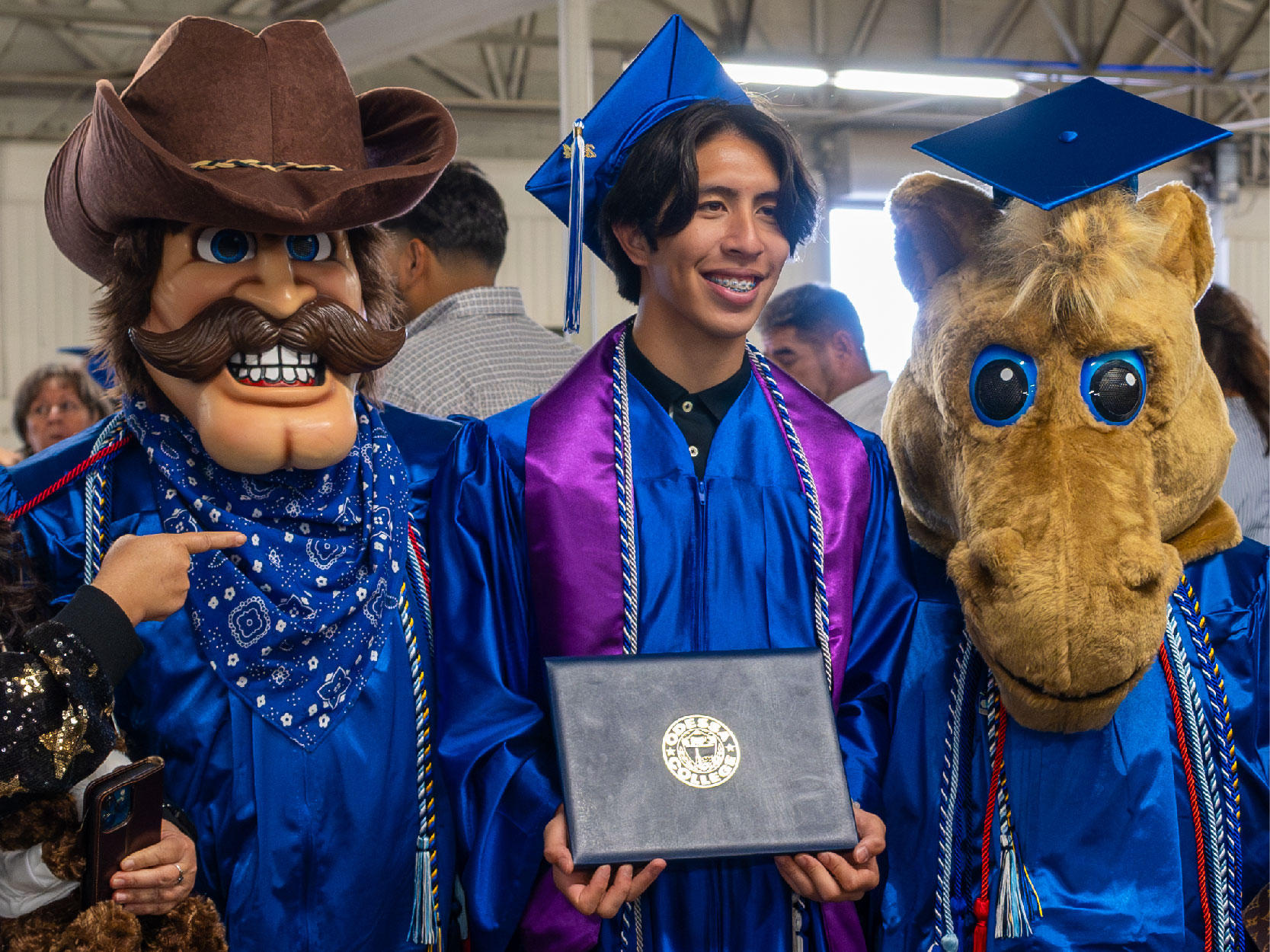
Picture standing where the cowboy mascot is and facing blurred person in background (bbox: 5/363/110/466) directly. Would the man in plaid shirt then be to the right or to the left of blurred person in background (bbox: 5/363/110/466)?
right

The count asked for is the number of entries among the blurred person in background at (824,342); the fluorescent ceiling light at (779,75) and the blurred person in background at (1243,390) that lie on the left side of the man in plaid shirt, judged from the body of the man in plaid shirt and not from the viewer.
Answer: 0

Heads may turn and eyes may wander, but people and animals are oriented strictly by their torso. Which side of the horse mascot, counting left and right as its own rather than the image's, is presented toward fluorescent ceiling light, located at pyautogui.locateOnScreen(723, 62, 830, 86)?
back

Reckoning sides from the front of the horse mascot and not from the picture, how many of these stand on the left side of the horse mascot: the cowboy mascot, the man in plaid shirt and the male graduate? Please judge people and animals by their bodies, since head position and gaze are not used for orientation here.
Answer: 0

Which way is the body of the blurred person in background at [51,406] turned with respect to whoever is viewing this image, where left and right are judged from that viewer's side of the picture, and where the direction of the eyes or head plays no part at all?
facing the viewer

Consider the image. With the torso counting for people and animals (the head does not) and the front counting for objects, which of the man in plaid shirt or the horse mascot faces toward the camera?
the horse mascot

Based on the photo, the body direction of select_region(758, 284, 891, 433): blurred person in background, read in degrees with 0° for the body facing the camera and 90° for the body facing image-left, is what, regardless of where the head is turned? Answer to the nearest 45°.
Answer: approximately 45°

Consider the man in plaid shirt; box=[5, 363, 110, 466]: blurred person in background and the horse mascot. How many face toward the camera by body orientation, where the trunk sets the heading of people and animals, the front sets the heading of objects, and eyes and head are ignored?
2

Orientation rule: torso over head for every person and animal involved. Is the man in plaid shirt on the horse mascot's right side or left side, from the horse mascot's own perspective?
on its right

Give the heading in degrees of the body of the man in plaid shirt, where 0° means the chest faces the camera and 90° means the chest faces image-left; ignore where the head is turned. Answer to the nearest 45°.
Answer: approximately 135°

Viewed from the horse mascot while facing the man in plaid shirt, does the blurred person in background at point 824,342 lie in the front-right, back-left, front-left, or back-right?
front-right

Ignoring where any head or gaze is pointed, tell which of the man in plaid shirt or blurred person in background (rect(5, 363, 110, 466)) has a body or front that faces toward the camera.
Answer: the blurred person in background

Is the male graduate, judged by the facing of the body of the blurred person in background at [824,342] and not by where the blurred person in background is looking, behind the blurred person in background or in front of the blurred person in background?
in front

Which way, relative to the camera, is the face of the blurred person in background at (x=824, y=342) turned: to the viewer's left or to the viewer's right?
to the viewer's left

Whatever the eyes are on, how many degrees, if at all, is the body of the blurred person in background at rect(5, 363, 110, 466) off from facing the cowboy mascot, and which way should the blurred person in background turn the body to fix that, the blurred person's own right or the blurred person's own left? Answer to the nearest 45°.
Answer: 0° — they already face them

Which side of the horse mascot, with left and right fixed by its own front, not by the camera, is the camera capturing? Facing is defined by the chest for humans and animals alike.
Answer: front

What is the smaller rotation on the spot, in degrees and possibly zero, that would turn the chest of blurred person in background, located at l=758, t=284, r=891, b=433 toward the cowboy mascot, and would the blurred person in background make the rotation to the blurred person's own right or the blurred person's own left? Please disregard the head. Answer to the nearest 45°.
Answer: approximately 45° to the blurred person's own left

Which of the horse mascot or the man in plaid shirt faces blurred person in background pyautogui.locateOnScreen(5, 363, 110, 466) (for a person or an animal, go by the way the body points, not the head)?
the man in plaid shirt
